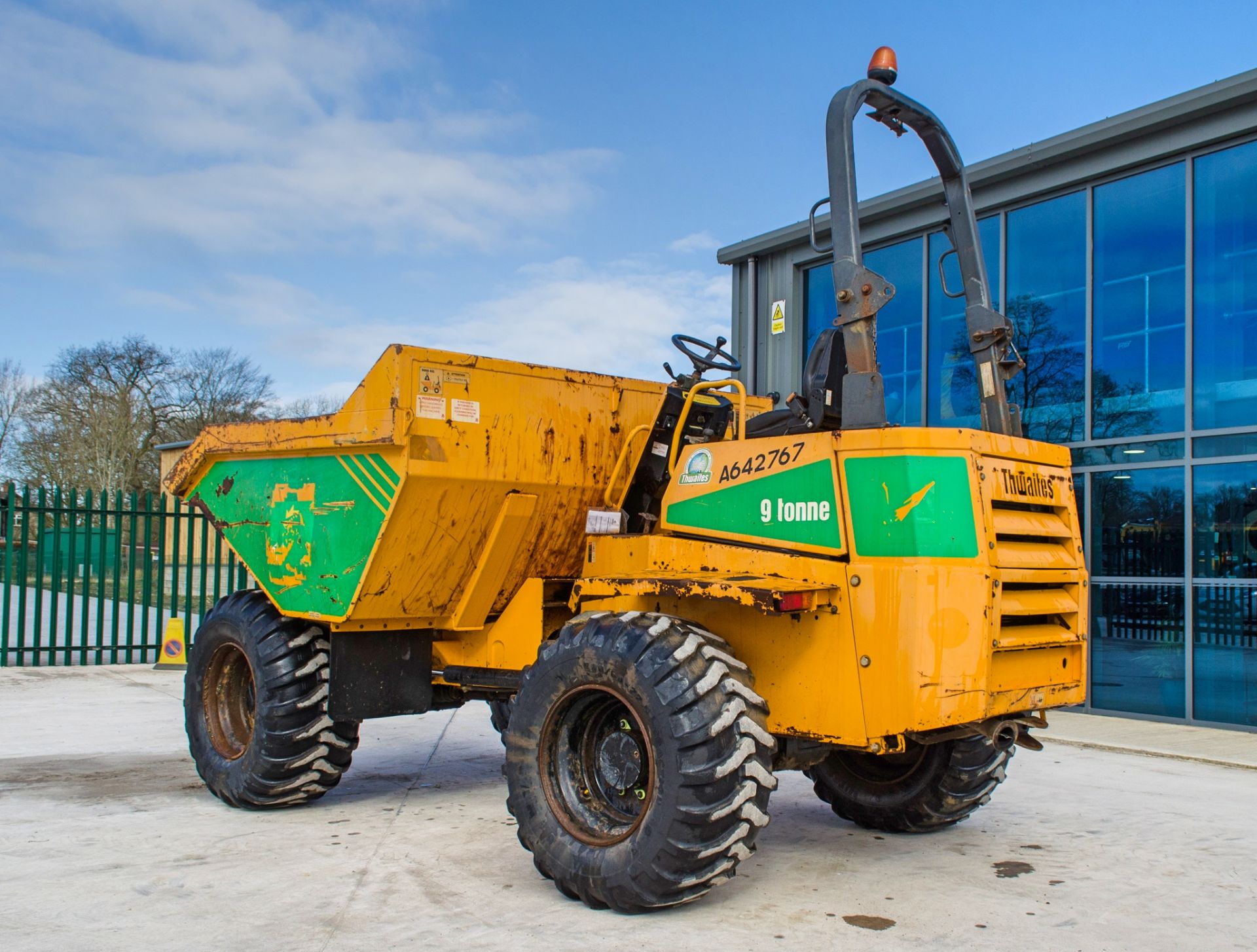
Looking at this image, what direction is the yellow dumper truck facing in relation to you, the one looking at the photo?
facing away from the viewer and to the left of the viewer

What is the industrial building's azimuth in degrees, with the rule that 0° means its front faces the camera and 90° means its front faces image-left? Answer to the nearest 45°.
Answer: approximately 45°

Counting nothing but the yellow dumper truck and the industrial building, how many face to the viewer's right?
0

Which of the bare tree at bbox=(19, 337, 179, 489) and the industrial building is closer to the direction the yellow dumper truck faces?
the bare tree

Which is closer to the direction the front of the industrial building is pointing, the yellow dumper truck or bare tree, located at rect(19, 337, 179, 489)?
the yellow dumper truck

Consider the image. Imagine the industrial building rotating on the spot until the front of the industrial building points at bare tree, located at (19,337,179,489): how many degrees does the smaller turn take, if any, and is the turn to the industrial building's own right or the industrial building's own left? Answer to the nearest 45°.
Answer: approximately 90° to the industrial building's own right

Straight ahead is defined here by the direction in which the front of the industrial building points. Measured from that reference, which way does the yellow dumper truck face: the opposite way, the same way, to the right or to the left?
to the right

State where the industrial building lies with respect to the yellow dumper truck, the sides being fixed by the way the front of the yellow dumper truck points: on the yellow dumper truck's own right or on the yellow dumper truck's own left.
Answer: on the yellow dumper truck's own right

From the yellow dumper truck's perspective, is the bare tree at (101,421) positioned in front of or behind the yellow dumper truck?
in front
